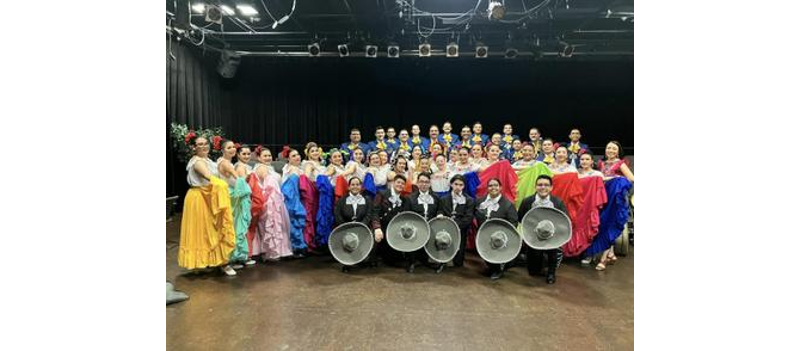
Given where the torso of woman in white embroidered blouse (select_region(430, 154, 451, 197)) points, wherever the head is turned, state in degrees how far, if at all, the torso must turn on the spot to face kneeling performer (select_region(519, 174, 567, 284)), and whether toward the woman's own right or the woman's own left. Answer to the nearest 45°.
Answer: approximately 45° to the woman's own left

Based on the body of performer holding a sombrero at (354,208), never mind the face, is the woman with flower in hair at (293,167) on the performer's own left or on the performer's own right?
on the performer's own right
